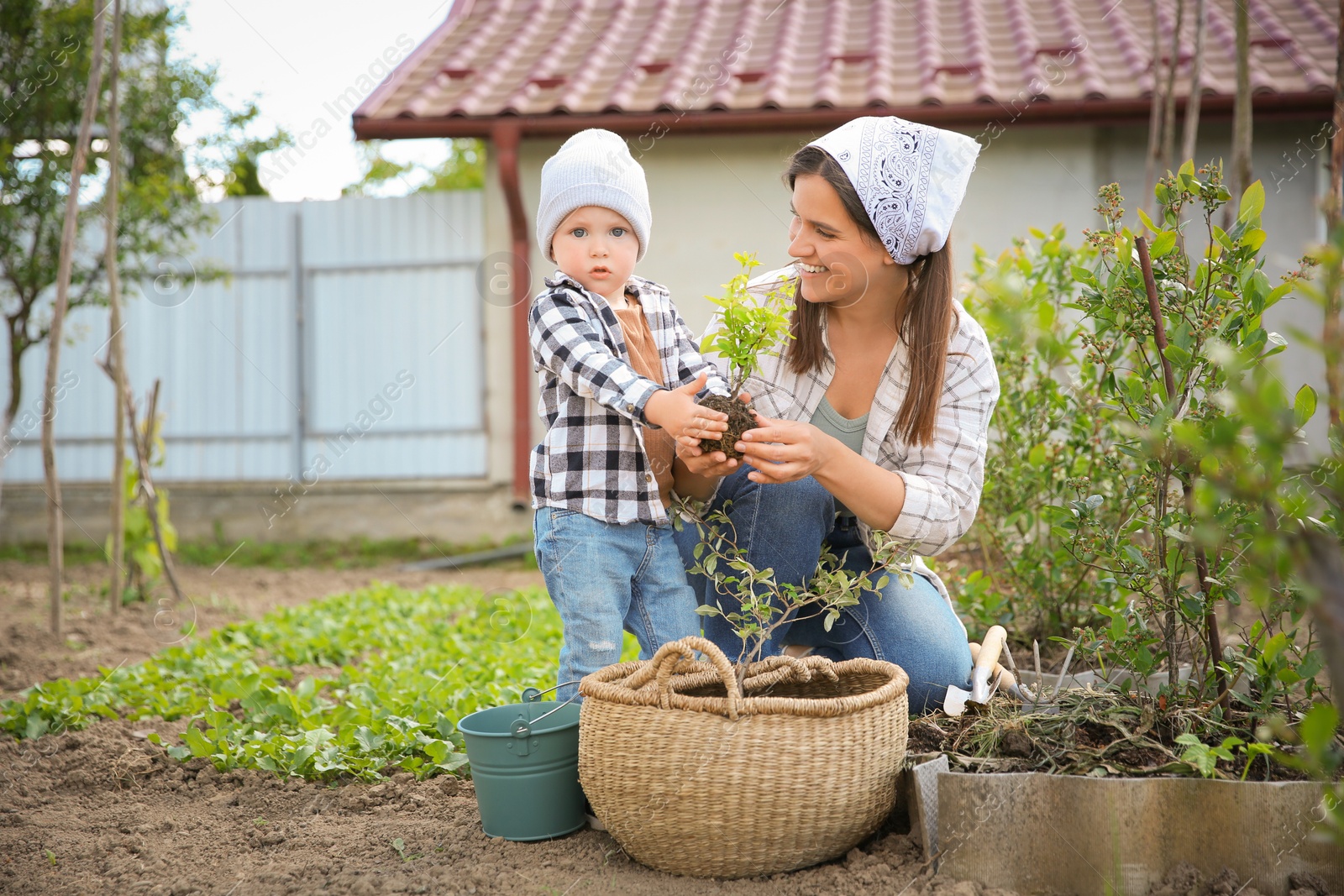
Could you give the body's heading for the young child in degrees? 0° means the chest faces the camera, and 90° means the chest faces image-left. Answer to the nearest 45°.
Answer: approximately 315°

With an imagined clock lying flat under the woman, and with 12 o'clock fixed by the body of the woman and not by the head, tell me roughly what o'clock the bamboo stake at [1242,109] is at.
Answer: The bamboo stake is roughly at 6 o'clock from the woman.

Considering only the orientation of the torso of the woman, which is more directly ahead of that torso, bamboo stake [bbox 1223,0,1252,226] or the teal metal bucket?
the teal metal bucket

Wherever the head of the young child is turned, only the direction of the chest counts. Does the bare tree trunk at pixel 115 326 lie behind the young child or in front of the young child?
behind

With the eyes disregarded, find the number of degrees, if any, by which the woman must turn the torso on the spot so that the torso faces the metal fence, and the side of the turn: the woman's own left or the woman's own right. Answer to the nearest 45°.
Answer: approximately 90° to the woman's own right

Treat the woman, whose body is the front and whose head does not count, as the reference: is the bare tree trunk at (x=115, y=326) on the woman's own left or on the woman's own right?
on the woman's own right

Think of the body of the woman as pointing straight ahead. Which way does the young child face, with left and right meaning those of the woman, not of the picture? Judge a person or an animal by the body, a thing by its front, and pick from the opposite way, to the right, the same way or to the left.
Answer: to the left
